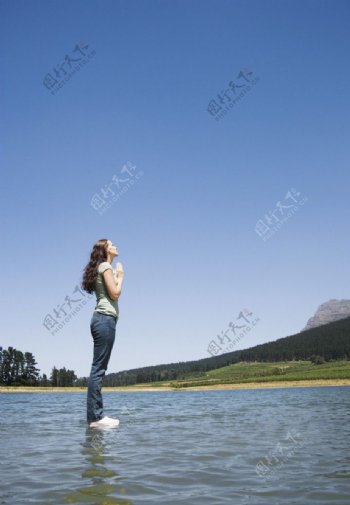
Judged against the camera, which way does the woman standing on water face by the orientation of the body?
to the viewer's right

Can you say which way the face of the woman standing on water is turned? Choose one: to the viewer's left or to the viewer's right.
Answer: to the viewer's right
